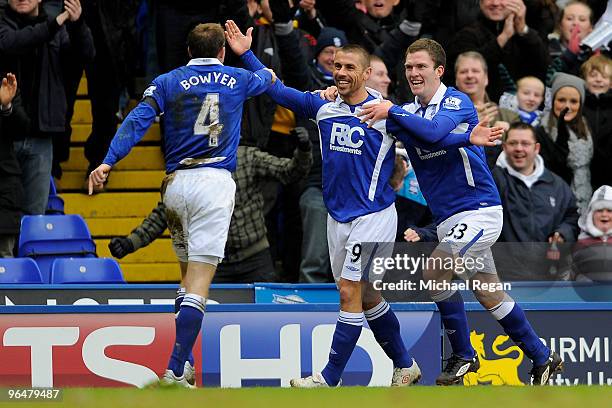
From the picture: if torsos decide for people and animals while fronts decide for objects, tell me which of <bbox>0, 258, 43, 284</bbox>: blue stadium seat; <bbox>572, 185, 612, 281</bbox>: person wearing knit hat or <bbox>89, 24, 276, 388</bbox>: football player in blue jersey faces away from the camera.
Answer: the football player in blue jersey

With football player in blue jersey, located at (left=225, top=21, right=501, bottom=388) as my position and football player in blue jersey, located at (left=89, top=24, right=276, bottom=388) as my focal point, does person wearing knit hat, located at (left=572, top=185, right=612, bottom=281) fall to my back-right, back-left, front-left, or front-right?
back-right

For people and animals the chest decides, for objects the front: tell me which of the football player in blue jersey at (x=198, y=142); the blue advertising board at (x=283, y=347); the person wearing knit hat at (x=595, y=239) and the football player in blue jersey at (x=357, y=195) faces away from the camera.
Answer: the football player in blue jersey at (x=198, y=142)

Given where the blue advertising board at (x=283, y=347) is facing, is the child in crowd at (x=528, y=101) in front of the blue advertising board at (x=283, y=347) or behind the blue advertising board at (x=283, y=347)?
behind

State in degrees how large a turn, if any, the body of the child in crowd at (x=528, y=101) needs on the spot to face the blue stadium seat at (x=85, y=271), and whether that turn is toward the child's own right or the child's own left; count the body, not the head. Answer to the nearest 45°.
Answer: approximately 45° to the child's own right

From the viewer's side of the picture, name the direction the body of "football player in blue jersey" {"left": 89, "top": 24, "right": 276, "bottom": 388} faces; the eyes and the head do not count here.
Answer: away from the camera

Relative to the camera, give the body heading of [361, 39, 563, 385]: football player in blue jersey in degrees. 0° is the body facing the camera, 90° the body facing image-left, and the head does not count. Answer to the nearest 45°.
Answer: approximately 45°

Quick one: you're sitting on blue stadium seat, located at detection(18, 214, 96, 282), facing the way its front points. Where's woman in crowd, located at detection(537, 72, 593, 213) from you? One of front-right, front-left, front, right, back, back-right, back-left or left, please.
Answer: left

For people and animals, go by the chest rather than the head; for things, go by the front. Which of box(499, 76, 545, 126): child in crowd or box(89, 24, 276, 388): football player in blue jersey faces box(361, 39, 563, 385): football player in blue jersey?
the child in crowd

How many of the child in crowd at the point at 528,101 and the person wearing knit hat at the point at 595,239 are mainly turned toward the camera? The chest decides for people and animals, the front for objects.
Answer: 2
